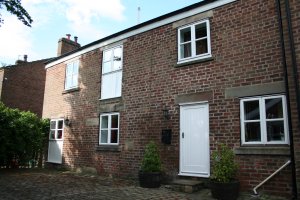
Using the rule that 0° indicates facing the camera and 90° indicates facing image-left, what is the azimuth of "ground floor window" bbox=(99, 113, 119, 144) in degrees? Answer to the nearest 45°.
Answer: approximately 45°

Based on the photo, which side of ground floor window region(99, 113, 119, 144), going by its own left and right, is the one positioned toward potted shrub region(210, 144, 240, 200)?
left

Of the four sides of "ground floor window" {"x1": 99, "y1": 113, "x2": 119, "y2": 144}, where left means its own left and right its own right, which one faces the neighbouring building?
right

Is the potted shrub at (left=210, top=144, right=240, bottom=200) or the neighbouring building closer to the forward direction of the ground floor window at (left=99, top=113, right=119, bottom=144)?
the potted shrub

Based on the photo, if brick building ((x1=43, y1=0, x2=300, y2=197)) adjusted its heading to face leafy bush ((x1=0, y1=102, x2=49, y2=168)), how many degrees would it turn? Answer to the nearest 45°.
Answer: approximately 90° to its right

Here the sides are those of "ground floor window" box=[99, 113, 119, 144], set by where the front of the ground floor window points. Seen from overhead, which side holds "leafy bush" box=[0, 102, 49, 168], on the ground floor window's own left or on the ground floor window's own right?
on the ground floor window's own right

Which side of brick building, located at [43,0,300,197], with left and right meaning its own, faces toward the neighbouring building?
right

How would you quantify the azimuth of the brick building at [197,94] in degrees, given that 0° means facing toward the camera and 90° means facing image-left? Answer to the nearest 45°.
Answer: approximately 45°

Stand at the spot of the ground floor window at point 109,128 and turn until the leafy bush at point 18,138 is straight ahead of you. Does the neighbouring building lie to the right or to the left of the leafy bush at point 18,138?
right
